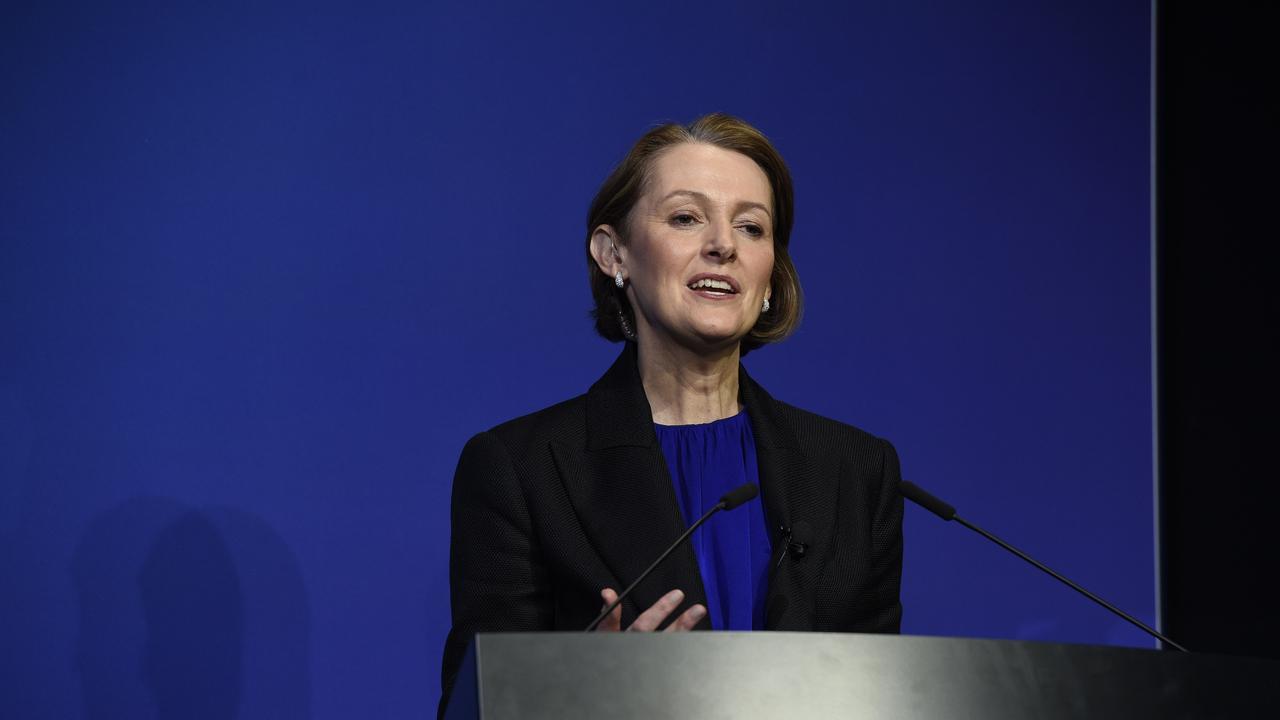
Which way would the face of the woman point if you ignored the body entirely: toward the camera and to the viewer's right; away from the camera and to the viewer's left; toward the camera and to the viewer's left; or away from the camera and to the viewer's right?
toward the camera and to the viewer's right

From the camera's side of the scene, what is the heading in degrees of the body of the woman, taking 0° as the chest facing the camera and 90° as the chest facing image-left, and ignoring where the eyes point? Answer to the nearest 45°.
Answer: approximately 315°

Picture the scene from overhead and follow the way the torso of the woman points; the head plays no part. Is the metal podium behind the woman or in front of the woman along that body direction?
in front
